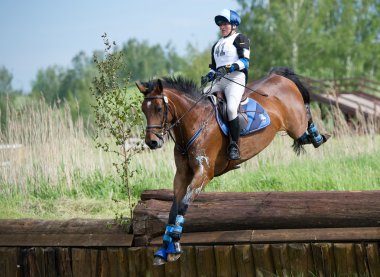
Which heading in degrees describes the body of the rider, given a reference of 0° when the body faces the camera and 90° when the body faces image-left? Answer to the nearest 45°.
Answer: approximately 45°

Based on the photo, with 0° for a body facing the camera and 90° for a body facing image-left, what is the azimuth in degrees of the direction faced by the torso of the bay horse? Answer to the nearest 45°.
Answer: approximately 45°

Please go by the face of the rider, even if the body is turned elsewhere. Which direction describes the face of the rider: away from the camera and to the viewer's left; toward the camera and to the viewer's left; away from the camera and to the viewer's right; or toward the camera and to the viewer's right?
toward the camera and to the viewer's left
